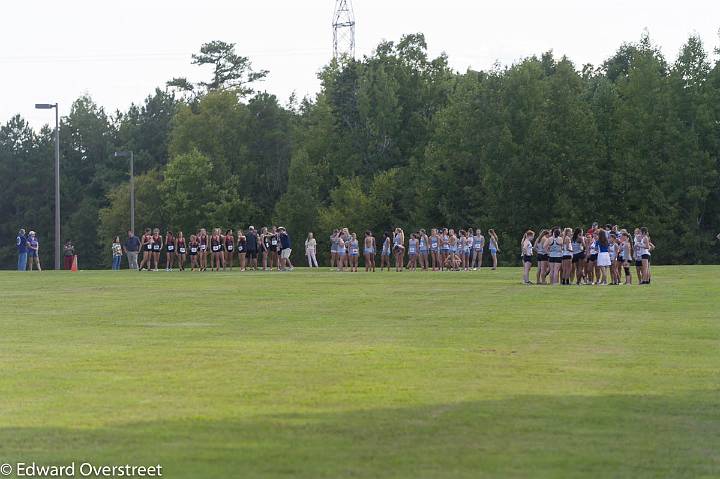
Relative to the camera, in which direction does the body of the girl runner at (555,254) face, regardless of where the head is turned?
away from the camera

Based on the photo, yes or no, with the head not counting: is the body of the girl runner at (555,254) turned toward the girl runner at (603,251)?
no

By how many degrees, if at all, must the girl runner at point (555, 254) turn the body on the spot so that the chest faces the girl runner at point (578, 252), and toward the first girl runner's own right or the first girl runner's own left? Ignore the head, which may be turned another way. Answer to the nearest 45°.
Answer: approximately 45° to the first girl runner's own right

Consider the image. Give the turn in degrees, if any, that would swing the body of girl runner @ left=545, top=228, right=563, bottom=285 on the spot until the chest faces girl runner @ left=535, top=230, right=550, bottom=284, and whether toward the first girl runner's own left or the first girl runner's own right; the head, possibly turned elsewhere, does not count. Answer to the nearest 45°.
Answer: approximately 45° to the first girl runner's own left

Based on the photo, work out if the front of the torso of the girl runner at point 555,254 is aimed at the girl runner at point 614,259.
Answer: no

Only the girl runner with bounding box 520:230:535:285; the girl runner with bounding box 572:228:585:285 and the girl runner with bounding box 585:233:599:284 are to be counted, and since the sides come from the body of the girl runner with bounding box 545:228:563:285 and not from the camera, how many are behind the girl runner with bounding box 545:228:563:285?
0
